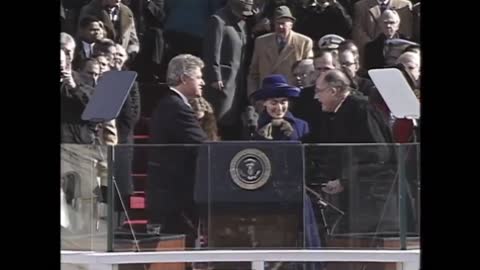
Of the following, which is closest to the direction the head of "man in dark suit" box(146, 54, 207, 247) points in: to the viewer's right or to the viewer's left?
to the viewer's right

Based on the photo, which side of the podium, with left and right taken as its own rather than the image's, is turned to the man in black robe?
left

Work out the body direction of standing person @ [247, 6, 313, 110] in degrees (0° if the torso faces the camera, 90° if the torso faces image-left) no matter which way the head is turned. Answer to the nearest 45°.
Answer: approximately 0°

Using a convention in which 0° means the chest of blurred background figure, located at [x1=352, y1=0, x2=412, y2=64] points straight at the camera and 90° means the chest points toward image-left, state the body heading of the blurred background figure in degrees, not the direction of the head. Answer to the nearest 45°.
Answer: approximately 0°

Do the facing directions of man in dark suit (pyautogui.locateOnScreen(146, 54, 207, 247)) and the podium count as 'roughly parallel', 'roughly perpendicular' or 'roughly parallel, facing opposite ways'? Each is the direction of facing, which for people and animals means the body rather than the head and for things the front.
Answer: roughly perpendicular

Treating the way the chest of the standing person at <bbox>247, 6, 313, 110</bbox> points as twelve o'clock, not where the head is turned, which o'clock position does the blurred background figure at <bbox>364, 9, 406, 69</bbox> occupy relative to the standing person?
The blurred background figure is roughly at 9 o'clock from the standing person.

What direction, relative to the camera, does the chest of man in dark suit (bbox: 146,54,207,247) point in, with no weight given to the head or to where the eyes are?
to the viewer's right
